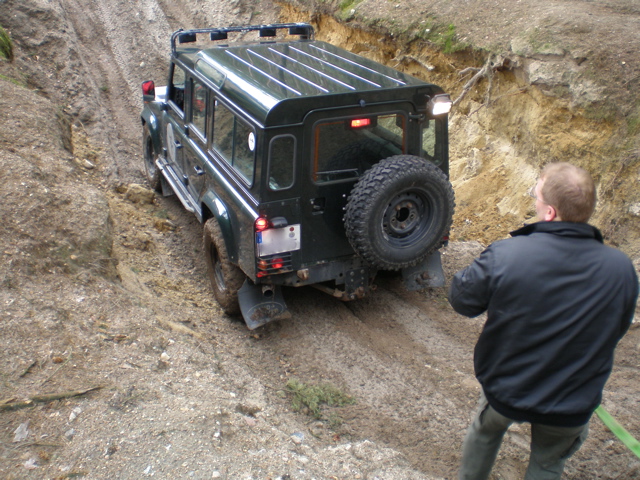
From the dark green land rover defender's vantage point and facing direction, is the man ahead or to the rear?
to the rear

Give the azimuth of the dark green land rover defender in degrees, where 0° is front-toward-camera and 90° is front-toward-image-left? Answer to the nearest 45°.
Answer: approximately 135°

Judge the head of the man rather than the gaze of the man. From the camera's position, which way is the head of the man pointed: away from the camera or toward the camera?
away from the camera
